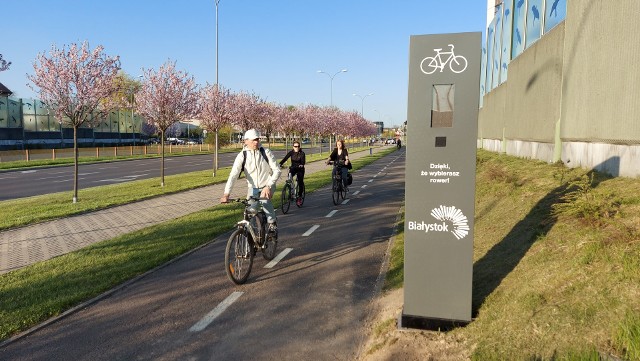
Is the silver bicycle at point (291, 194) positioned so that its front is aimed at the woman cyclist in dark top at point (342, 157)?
no

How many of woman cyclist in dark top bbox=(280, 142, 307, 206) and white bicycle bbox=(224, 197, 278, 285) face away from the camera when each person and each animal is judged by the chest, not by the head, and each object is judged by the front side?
0

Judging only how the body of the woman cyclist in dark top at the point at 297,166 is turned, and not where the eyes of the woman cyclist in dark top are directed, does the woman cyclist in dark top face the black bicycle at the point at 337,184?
no

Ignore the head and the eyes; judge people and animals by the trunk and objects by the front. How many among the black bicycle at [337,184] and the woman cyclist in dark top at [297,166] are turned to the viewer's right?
0

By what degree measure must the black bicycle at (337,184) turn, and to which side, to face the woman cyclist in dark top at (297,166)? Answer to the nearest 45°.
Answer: approximately 45° to its right

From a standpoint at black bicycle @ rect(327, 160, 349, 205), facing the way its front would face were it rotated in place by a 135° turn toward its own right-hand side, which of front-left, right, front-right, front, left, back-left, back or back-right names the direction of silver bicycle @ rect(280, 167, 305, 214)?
left

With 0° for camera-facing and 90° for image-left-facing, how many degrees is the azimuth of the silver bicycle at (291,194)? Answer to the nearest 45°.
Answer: approximately 45°

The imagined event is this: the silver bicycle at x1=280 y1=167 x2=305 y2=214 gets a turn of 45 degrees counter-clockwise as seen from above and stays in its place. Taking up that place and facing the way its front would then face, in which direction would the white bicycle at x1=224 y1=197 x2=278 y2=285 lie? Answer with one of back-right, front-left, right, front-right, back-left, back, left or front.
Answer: front

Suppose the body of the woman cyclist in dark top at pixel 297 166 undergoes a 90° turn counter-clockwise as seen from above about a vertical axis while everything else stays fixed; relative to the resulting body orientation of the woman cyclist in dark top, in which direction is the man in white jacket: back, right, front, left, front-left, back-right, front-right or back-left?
front-right

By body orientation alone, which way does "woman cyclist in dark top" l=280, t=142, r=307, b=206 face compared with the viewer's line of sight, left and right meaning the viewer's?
facing the viewer and to the left of the viewer

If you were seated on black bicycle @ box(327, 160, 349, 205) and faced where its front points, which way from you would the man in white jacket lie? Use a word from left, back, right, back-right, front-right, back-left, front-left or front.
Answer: front

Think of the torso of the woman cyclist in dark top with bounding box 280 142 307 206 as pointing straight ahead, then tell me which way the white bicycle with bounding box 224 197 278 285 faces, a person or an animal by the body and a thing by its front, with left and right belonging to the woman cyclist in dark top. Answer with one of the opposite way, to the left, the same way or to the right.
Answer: the same way

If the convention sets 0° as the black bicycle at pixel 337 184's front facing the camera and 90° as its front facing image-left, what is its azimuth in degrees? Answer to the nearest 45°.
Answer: approximately 0°

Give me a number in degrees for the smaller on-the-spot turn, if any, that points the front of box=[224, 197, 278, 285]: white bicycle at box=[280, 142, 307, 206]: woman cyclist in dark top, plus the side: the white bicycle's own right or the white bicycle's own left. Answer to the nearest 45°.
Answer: approximately 135° to the white bicycle's own right

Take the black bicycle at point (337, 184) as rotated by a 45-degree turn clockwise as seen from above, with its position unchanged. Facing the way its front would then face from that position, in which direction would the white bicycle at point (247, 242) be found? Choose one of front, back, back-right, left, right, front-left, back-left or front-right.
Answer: front-left
